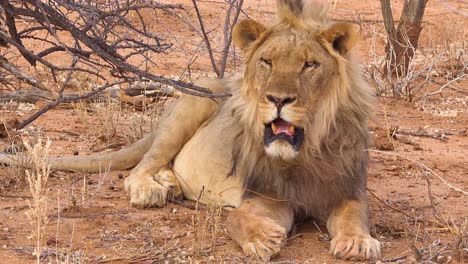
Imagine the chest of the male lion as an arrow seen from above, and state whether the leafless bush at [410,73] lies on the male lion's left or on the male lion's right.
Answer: on the male lion's left

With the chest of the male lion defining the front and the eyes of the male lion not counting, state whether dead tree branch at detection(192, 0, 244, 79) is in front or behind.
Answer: behind
